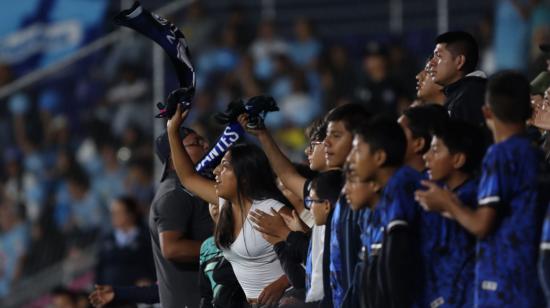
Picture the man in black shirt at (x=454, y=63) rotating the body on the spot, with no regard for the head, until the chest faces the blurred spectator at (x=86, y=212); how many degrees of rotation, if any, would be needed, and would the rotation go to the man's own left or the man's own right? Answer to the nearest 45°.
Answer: approximately 45° to the man's own right

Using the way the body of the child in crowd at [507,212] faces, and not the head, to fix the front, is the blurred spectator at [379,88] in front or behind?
in front

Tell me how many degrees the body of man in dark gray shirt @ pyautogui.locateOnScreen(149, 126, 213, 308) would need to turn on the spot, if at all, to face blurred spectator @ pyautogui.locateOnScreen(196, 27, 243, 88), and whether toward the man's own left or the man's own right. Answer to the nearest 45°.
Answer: approximately 90° to the man's own left

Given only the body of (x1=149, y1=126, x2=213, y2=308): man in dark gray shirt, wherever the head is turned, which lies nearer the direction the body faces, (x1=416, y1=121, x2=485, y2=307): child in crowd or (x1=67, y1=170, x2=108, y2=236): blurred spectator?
the child in crowd

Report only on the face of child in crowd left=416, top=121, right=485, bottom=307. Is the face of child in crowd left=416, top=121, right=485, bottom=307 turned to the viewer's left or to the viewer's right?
to the viewer's left

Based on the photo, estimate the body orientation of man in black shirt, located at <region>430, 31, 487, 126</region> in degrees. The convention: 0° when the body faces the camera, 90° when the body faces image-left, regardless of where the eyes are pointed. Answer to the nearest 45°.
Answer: approximately 90°

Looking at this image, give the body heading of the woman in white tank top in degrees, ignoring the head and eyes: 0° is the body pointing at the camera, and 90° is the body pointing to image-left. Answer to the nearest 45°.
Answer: approximately 45°

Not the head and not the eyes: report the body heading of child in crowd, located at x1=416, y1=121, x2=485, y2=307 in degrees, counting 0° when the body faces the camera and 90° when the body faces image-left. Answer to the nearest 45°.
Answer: approximately 90°

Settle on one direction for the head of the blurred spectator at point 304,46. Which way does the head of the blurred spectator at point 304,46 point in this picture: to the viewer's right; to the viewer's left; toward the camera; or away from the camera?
toward the camera

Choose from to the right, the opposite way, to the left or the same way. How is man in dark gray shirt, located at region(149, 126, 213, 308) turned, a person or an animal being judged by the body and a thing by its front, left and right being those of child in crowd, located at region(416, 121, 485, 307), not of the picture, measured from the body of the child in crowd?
the opposite way

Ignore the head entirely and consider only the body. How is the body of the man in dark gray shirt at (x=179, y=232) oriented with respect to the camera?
to the viewer's right

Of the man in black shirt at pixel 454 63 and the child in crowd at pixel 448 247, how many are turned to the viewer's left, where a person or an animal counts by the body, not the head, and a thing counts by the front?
2

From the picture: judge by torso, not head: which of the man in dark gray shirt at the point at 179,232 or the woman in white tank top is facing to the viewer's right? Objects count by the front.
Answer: the man in dark gray shirt
